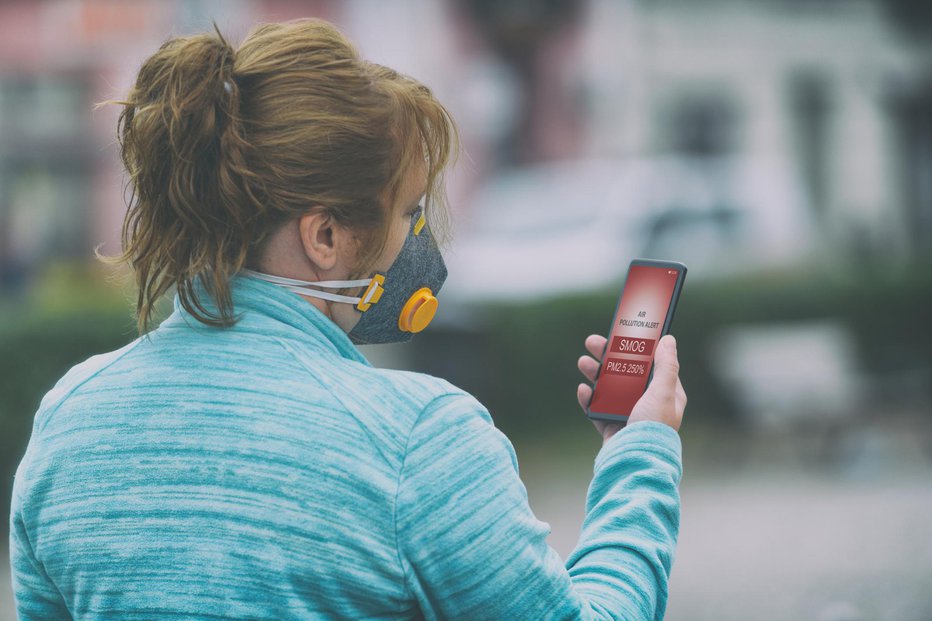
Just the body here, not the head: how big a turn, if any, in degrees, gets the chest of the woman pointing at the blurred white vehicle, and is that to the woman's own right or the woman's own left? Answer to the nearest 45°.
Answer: approximately 45° to the woman's own left

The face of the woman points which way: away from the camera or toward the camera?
away from the camera

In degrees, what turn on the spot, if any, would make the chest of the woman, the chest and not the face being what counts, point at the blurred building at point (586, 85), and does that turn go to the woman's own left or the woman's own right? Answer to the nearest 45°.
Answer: approximately 45° to the woman's own left

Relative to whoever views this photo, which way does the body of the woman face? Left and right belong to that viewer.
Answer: facing away from the viewer and to the right of the viewer
